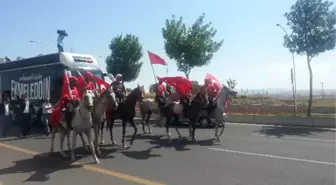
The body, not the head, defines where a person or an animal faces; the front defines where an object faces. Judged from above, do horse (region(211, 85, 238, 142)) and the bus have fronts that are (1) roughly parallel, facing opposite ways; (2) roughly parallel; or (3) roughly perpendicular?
roughly parallel
